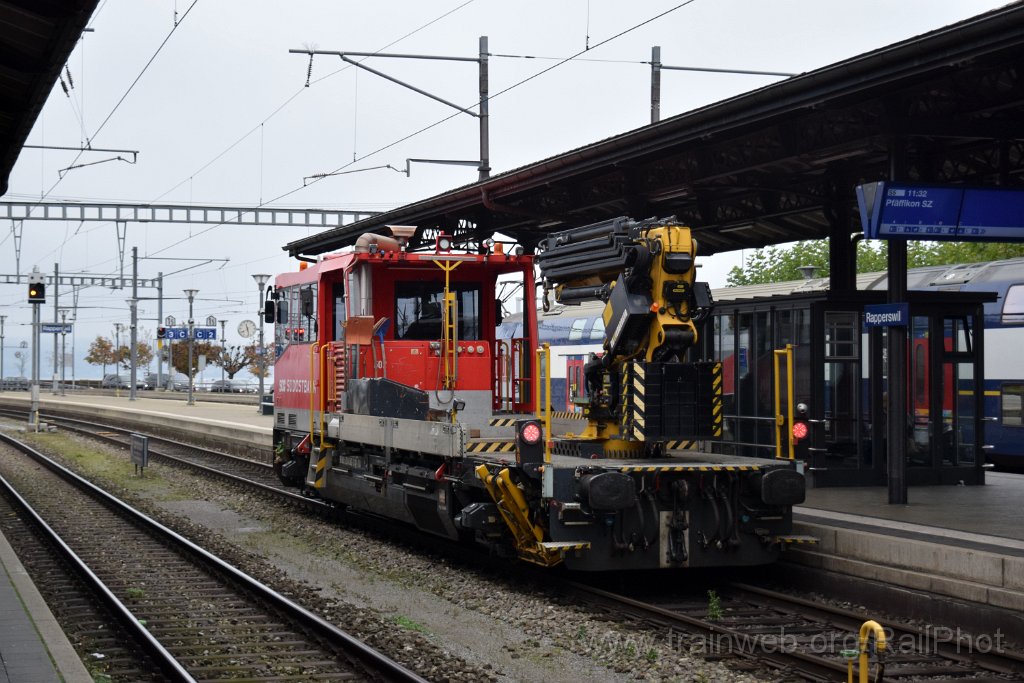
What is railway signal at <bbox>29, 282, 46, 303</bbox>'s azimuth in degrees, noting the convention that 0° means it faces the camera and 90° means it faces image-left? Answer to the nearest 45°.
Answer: approximately 0°

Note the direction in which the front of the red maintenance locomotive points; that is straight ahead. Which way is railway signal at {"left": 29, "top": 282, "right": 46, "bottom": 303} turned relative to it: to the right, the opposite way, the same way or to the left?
the opposite way

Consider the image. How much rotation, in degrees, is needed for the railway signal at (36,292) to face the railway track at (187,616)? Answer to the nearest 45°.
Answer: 0° — it already faces it

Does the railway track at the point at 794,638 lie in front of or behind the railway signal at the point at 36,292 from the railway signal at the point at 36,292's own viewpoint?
in front

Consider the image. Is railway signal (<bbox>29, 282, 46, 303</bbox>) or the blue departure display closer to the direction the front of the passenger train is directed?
the railway signal

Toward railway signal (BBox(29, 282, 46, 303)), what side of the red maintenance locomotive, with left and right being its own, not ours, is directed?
front

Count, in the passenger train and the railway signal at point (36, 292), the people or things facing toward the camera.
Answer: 1
